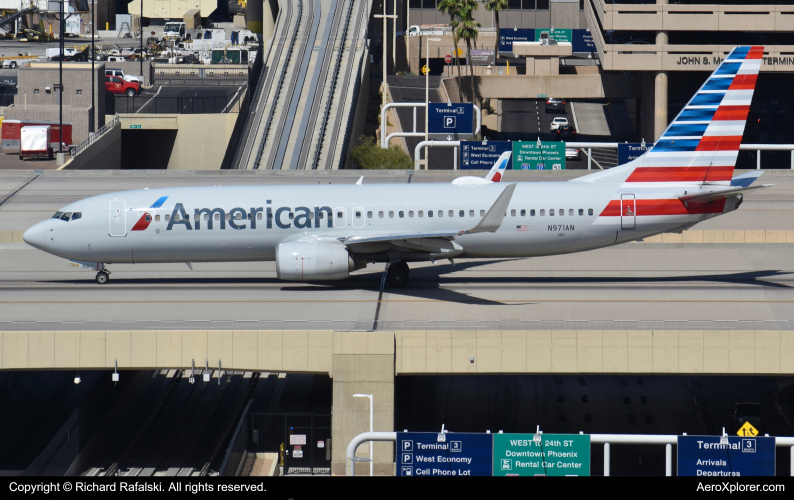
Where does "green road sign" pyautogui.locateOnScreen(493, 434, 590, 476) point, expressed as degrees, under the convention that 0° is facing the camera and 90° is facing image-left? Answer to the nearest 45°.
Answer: approximately 0°

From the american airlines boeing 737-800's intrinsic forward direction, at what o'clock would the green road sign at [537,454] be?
The green road sign is roughly at 9 o'clock from the american airlines boeing 737-800.

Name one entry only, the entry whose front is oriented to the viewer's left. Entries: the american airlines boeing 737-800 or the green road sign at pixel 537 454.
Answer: the american airlines boeing 737-800

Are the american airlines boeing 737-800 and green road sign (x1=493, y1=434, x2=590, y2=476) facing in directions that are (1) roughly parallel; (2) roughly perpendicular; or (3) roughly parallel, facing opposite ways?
roughly perpendicular

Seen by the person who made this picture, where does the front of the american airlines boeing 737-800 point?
facing to the left of the viewer

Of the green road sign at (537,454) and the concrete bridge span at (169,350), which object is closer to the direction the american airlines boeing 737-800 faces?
the concrete bridge span

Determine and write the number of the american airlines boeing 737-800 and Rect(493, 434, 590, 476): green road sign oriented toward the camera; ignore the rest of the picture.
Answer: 1

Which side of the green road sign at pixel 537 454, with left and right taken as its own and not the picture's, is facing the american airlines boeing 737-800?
back
